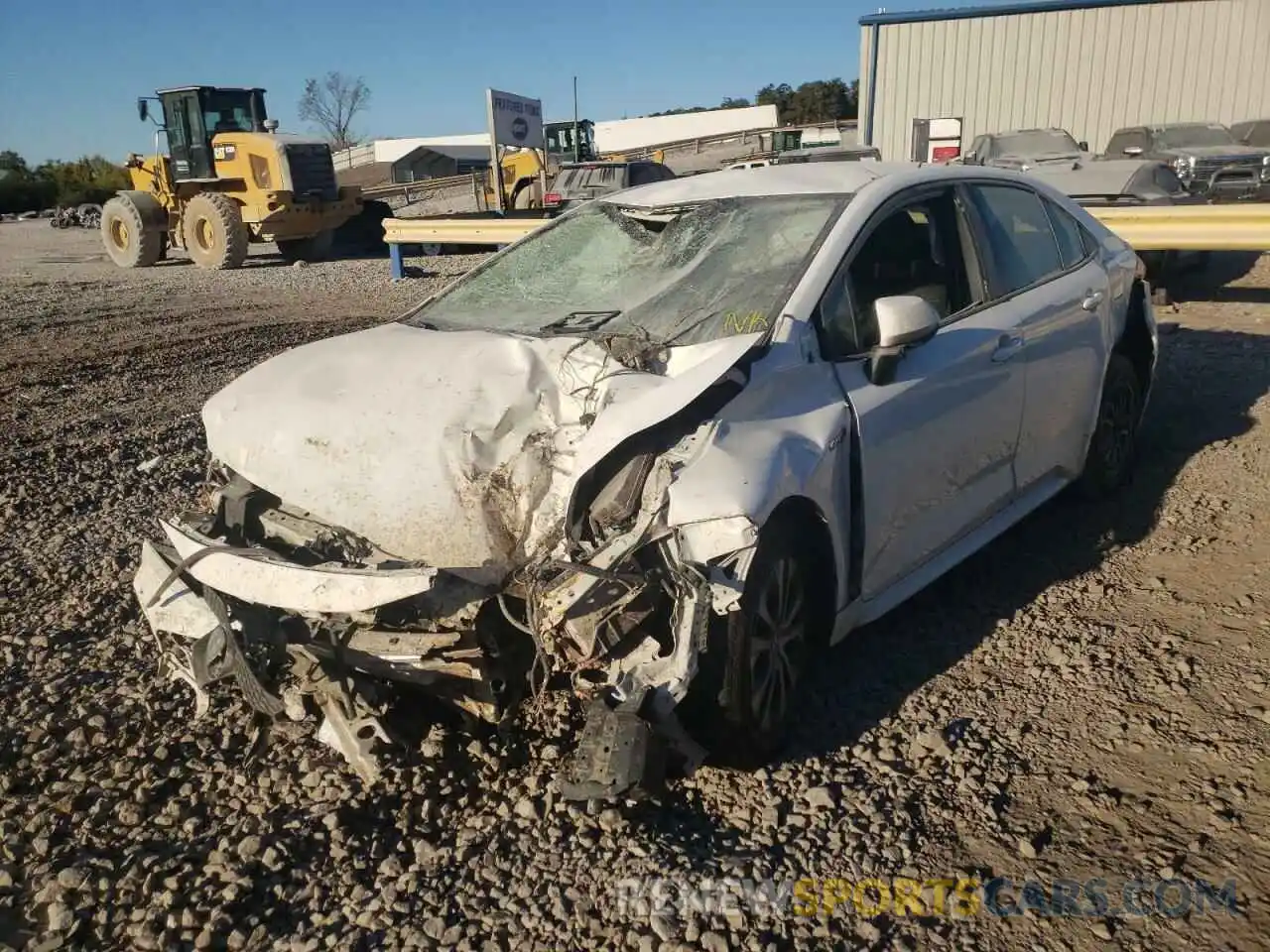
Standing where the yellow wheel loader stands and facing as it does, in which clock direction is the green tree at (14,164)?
The green tree is roughly at 1 o'clock from the yellow wheel loader.

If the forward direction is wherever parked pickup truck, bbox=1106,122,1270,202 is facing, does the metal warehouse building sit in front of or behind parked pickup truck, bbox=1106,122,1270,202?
behind

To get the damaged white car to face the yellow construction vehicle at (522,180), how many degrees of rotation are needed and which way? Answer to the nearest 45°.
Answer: approximately 135° to its right

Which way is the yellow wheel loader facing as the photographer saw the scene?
facing away from the viewer and to the left of the viewer

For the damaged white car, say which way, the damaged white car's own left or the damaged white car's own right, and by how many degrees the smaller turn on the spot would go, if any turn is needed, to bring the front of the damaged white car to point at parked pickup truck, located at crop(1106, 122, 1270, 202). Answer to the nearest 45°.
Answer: approximately 180°

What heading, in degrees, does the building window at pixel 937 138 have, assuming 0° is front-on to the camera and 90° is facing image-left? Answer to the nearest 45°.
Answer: approximately 0°

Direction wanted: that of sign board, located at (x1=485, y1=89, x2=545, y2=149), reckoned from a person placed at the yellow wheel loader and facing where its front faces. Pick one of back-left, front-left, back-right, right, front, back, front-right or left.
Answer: back-right

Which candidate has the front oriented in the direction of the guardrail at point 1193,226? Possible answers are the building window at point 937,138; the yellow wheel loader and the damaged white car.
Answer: the building window

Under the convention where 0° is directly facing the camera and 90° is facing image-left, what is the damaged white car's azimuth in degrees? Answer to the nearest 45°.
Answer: approximately 45°

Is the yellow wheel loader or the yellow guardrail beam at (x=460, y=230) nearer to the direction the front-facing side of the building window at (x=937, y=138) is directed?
the yellow guardrail beam

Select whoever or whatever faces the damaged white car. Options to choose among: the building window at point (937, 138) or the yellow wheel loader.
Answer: the building window

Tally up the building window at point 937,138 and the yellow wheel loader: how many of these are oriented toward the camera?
1

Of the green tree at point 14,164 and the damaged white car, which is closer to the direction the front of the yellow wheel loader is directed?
the green tree
